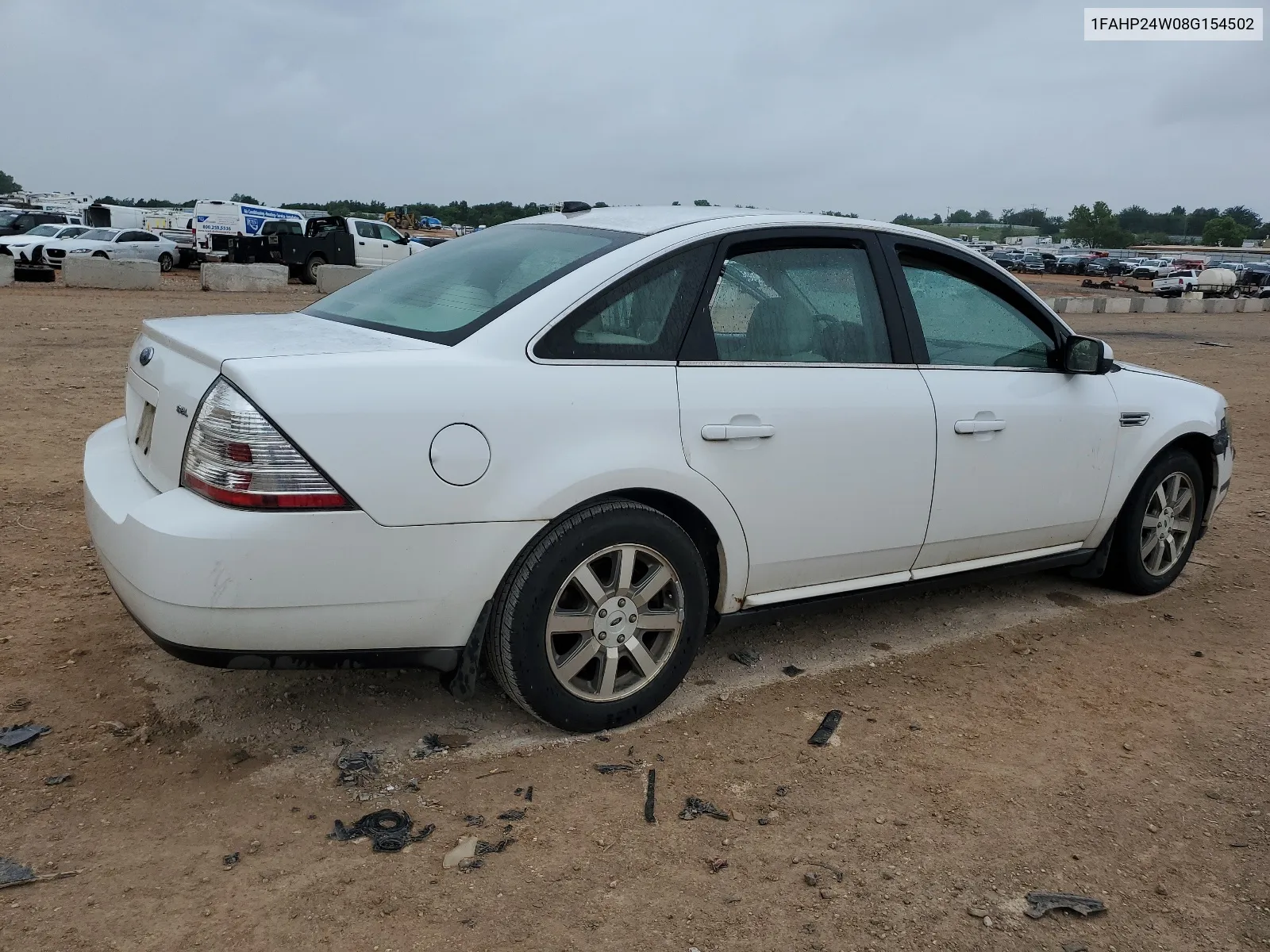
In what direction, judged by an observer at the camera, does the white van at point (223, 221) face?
facing away from the viewer and to the right of the viewer

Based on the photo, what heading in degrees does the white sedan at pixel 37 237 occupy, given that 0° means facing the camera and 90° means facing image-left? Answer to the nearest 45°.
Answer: approximately 45°

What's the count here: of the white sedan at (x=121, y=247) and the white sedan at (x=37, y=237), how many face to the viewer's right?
0

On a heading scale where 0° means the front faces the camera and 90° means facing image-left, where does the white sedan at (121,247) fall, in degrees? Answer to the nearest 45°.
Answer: approximately 45°

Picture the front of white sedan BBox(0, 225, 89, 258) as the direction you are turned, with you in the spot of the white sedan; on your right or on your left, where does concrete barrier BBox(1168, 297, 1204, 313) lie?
on your left

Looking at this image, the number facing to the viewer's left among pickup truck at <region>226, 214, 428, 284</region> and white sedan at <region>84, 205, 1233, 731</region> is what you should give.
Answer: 0

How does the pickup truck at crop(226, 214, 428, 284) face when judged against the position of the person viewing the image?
facing away from the viewer and to the right of the viewer

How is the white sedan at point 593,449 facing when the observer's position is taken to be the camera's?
facing away from the viewer and to the right of the viewer

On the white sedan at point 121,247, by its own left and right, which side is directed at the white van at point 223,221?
back

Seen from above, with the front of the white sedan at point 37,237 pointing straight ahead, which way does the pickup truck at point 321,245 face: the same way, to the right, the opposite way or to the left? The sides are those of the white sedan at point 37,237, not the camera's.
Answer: the opposite way

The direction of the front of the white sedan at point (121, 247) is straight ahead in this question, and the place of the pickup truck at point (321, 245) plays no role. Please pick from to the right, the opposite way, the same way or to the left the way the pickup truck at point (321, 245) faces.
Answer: the opposite way

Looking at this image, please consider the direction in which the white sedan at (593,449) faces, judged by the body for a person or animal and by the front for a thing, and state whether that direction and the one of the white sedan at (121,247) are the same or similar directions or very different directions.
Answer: very different directions

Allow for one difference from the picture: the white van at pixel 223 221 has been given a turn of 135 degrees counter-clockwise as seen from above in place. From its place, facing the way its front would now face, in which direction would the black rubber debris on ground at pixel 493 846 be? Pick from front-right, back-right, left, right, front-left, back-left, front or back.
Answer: left

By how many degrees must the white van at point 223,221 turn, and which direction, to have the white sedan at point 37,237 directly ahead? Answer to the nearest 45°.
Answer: approximately 180°

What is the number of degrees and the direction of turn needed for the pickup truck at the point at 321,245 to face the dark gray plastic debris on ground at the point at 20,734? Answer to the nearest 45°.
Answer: approximately 135° to its right
